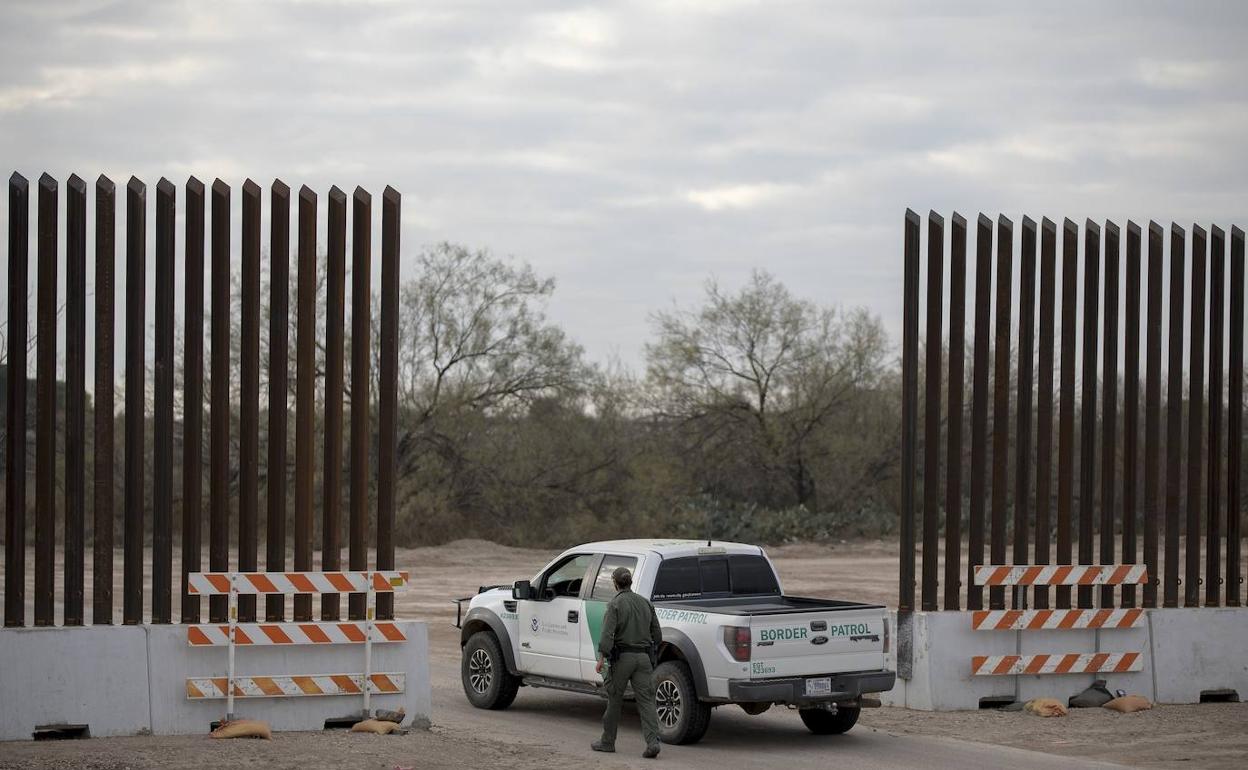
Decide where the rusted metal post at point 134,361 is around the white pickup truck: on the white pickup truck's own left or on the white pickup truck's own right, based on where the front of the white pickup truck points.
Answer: on the white pickup truck's own left

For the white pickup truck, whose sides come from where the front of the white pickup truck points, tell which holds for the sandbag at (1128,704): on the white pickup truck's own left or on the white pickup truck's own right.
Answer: on the white pickup truck's own right

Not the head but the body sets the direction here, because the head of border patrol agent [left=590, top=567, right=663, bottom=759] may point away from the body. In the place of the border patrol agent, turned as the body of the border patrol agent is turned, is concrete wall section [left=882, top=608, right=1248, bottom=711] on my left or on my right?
on my right

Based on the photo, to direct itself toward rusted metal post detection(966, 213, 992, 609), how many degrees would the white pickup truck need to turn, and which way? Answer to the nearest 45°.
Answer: approximately 90° to its right

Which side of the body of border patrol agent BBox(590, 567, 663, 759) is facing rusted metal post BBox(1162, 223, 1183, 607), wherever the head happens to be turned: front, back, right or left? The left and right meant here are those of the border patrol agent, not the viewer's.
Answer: right

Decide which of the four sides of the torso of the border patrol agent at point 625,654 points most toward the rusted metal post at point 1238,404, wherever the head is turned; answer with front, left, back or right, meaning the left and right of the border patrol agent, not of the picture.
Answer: right

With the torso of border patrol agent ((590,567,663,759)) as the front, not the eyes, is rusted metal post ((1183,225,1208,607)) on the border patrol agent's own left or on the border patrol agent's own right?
on the border patrol agent's own right

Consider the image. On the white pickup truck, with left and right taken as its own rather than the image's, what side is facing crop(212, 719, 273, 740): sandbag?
left

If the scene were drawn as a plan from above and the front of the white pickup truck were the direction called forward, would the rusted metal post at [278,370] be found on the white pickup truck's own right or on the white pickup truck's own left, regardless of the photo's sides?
on the white pickup truck's own left

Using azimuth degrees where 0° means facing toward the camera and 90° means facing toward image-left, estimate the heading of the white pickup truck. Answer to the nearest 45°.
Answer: approximately 135°

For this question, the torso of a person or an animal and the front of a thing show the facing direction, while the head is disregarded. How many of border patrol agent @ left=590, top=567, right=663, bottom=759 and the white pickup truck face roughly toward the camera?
0

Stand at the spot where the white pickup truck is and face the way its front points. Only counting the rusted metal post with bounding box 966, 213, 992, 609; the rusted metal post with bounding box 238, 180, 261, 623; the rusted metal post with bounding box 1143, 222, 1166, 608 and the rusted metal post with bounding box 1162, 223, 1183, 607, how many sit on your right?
3

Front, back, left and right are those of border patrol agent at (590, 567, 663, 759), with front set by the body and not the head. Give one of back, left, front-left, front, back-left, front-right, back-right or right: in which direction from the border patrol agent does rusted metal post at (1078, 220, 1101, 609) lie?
right

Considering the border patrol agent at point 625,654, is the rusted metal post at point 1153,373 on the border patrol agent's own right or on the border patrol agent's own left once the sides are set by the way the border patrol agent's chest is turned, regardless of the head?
on the border patrol agent's own right

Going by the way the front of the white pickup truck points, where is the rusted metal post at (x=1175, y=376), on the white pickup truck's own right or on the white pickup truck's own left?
on the white pickup truck's own right
